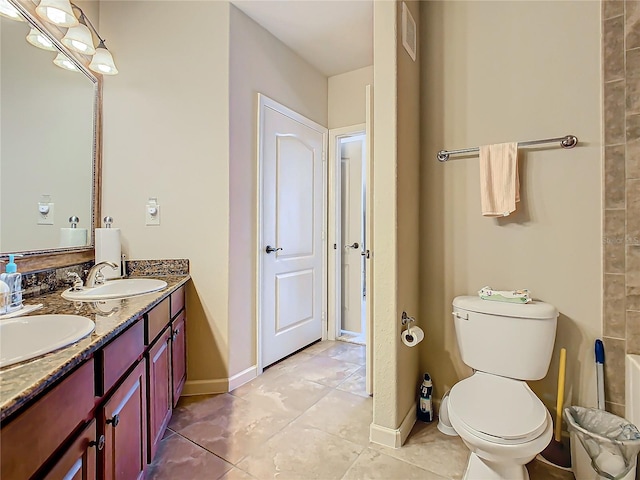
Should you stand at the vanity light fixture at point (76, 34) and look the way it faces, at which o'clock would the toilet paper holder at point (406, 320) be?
The toilet paper holder is roughly at 12 o'clock from the vanity light fixture.

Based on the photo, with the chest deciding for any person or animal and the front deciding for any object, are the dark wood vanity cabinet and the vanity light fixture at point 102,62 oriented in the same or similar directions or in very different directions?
same or similar directions

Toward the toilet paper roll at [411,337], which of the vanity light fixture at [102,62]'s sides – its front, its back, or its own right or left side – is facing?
front

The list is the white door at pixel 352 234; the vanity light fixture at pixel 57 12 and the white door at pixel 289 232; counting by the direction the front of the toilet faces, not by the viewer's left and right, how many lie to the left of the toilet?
0

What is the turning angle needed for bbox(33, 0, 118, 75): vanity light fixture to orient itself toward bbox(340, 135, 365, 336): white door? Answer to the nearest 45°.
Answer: approximately 45° to its left

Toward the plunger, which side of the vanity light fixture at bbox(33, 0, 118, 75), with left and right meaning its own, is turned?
front

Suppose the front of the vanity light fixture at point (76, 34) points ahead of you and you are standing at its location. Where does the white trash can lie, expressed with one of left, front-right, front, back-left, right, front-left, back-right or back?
front

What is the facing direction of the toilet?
toward the camera

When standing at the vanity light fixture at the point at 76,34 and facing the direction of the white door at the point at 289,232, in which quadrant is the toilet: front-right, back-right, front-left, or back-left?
front-right

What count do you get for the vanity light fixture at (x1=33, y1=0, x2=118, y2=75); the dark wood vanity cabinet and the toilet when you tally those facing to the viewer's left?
0

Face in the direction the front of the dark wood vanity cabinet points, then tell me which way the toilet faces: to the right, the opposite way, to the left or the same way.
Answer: to the right
